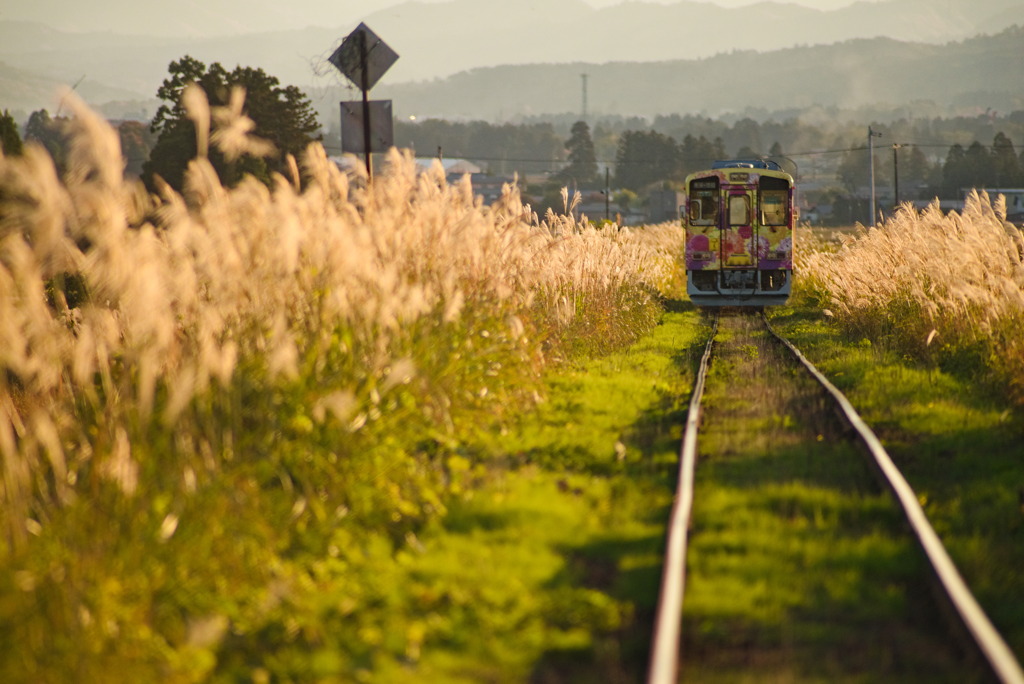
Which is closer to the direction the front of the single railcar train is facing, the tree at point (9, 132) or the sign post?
the sign post

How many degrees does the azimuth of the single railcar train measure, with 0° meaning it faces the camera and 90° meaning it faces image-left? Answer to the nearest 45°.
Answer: approximately 0°

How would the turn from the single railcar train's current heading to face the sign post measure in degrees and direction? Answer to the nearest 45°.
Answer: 0° — it already faces it

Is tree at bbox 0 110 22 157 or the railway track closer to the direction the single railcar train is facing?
the railway track

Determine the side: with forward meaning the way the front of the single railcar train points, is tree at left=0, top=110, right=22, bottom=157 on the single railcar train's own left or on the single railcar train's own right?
on the single railcar train's own right
